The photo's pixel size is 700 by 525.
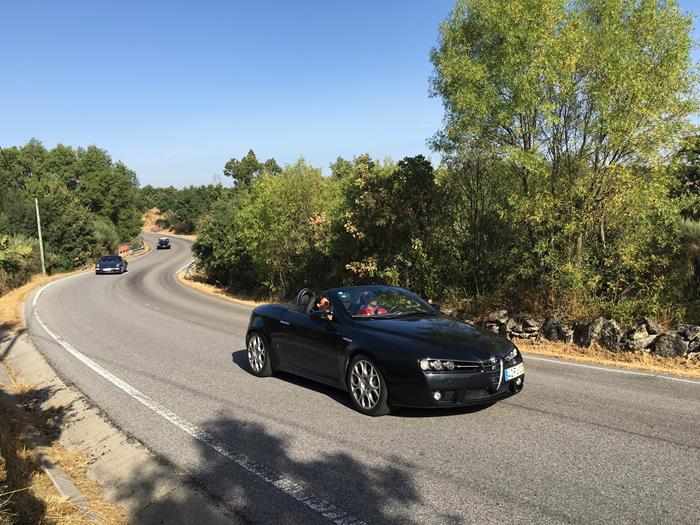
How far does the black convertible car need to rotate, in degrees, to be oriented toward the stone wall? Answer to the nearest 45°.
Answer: approximately 90° to its left

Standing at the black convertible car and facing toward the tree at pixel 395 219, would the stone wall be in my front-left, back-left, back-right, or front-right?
front-right

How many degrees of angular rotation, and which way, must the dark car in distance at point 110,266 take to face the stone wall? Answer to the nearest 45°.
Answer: approximately 45° to its left

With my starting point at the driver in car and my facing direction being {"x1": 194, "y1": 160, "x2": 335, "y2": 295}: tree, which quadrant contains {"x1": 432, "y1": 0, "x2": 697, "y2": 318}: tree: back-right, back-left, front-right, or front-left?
front-right

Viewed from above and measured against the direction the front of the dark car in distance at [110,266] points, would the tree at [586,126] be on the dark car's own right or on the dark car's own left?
on the dark car's own left

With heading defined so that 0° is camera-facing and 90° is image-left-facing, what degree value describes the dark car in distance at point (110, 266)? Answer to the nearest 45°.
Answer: approximately 45°

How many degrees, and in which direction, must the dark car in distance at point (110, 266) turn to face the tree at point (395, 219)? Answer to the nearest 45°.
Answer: approximately 45° to its left

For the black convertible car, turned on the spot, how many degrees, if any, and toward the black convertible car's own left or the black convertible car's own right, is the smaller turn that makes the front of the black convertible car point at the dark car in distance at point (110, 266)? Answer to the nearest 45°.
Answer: approximately 180°

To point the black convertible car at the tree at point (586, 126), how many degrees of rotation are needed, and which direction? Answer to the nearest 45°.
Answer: approximately 90° to its left

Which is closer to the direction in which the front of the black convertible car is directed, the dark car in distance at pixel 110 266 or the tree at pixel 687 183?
the tree

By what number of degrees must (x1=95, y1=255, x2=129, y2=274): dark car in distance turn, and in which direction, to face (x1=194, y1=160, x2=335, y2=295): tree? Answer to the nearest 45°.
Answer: approximately 45° to its left

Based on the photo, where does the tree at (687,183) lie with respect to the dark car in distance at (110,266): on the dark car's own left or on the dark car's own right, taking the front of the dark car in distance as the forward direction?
on the dark car's own left

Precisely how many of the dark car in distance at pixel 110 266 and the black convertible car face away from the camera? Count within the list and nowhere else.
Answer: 0

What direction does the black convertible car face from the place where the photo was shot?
facing the viewer and to the right of the viewer
